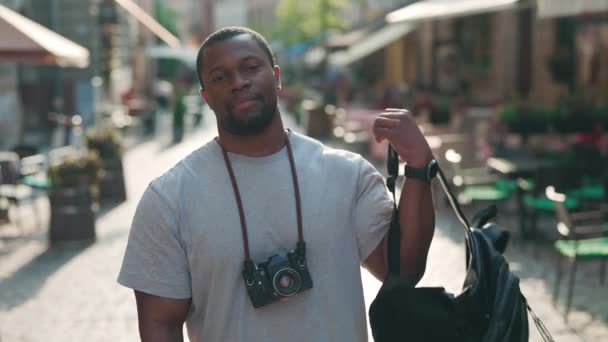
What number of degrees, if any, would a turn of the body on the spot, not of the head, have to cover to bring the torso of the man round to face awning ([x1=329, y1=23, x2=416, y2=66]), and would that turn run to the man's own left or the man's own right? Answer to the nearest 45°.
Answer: approximately 180°

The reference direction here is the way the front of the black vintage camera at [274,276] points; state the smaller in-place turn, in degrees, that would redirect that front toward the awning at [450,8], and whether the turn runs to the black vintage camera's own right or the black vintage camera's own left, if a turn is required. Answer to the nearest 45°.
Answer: approximately 180°

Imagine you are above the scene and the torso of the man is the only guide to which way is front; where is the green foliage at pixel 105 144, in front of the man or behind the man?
behind
